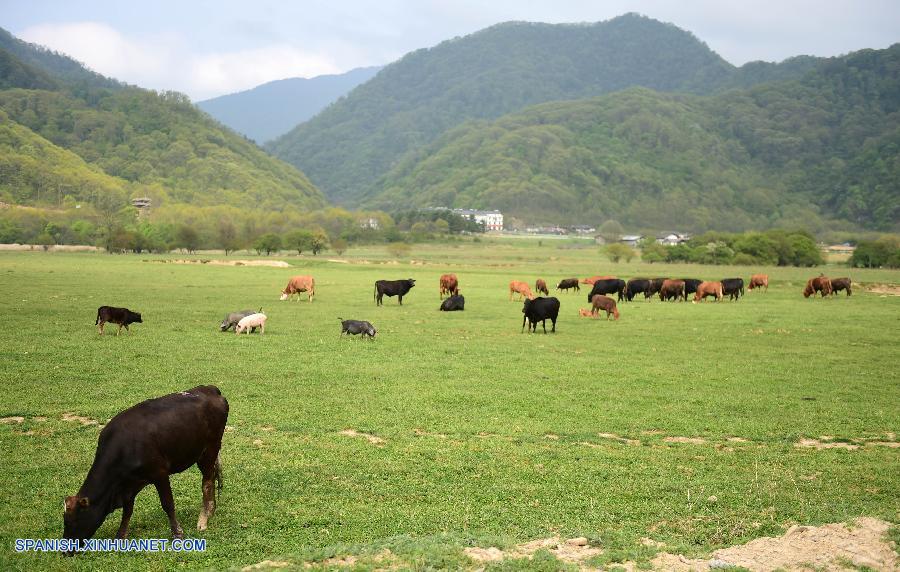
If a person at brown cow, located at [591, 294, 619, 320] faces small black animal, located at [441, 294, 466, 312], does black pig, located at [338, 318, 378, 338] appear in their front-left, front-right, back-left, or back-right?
front-left

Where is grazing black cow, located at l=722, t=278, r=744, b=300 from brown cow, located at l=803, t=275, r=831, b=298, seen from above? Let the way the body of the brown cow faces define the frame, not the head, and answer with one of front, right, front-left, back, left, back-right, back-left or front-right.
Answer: front-left

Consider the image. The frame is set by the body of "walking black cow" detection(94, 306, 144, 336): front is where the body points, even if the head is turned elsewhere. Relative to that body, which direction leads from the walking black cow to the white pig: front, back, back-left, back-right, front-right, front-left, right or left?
front

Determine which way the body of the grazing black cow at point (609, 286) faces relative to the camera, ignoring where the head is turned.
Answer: to the viewer's left

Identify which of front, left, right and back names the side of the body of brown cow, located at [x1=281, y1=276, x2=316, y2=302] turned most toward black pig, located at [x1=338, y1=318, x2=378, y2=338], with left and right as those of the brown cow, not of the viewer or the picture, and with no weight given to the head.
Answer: left

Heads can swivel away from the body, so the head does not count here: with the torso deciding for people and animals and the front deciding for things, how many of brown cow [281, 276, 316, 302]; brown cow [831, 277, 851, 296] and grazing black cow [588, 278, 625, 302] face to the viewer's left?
2

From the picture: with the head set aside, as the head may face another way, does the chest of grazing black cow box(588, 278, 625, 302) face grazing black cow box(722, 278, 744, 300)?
no

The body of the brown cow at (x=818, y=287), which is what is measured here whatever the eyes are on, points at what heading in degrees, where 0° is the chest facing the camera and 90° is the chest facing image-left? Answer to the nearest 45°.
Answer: approximately 90°

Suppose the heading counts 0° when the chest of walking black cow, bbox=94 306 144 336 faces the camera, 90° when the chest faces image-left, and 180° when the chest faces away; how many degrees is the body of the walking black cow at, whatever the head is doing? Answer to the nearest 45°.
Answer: approximately 270°

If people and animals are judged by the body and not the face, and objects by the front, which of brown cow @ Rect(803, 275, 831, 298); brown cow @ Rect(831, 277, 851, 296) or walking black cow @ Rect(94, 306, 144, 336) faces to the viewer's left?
brown cow @ Rect(803, 275, 831, 298)

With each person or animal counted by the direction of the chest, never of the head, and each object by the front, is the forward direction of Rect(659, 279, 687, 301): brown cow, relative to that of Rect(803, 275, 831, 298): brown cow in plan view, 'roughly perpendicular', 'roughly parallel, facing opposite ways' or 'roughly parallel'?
roughly parallel

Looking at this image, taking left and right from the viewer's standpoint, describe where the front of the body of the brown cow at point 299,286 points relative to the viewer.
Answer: facing to the left of the viewer

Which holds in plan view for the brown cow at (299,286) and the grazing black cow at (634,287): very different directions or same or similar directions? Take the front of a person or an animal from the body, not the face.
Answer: same or similar directions

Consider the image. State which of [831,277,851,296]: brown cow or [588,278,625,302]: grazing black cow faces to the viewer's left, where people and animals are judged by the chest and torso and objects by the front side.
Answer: the grazing black cow

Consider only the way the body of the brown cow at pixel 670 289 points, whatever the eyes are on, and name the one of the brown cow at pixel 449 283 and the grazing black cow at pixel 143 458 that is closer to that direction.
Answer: the brown cow

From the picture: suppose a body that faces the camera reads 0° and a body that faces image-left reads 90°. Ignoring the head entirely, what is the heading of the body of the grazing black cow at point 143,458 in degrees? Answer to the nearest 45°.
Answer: approximately 45°

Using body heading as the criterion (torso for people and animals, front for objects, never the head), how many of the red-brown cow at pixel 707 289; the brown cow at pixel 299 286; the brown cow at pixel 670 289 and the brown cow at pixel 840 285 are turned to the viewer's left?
3

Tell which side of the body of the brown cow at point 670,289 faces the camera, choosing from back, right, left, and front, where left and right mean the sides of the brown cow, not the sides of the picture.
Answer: left

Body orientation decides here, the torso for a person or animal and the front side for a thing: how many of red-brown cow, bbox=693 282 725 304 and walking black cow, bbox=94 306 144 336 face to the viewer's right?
1
